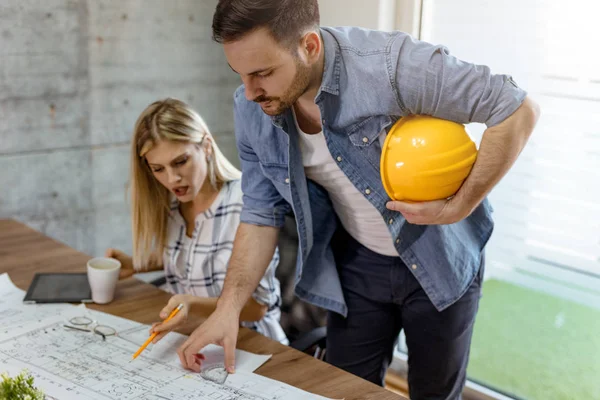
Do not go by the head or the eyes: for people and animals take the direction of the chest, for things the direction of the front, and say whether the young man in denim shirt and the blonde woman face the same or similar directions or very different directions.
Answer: same or similar directions

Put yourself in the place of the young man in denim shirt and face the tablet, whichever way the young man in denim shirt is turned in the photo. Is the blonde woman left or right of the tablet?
right

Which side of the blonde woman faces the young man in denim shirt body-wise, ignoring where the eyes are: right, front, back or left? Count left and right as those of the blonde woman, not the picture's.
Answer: left

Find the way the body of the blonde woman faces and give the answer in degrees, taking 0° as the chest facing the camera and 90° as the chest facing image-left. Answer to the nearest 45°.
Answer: approximately 45°

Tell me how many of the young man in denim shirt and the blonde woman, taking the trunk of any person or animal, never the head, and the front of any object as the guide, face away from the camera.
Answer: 0

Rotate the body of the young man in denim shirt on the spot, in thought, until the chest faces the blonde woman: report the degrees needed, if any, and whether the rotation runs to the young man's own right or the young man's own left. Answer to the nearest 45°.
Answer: approximately 90° to the young man's own right

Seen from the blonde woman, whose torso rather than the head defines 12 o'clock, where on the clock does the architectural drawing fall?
The architectural drawing is roughly at 11 o'clock from the blonde woman.

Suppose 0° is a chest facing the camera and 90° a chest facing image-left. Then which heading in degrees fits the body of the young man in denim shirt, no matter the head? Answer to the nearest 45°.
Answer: approximately 45°
